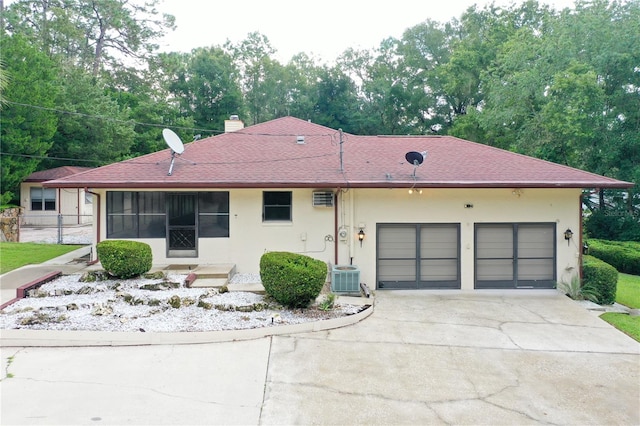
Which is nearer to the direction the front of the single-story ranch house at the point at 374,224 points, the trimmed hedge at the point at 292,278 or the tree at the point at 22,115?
the trimmed hedge

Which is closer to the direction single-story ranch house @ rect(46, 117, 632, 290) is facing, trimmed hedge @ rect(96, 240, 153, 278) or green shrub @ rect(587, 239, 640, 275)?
the trimmed hedge

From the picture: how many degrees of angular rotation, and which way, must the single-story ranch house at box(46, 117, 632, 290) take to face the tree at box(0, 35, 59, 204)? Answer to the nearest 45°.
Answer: approximately 135° to its right

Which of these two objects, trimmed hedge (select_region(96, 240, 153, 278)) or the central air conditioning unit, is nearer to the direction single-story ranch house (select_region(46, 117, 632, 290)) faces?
the central air conditioning unit

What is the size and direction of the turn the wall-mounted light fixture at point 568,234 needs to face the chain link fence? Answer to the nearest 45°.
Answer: approximately 90° to its right

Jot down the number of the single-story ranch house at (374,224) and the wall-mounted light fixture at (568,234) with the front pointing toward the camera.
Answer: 2

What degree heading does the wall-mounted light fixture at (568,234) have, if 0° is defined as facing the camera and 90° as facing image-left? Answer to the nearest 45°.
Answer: approximately 0°

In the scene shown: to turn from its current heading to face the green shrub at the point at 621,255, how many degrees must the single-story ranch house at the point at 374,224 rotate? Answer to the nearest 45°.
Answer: approximately 135° to its left

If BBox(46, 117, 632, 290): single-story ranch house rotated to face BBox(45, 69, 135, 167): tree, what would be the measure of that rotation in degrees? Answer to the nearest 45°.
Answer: approximately 135° to its right

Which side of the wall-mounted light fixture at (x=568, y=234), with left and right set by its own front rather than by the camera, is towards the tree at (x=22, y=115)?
right

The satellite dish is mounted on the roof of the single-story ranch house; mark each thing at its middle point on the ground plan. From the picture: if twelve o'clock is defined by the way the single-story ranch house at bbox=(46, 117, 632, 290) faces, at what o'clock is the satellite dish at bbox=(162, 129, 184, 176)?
The satellite dish is roughly at 3 o'clock from the single-story ranch house.

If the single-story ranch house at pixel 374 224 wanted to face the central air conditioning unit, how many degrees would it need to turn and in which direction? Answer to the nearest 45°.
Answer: approximately 45° to its right
